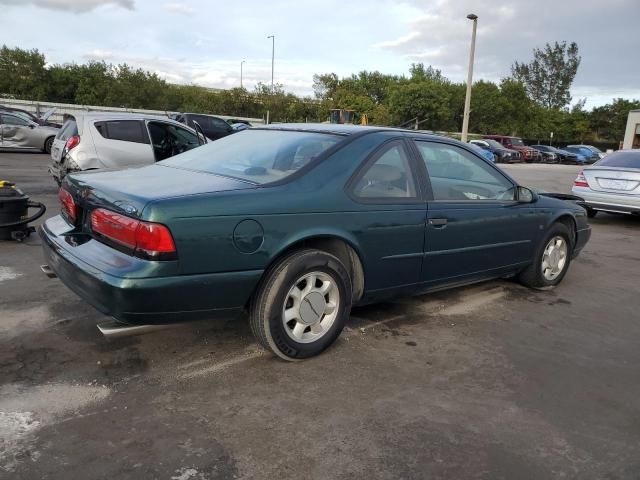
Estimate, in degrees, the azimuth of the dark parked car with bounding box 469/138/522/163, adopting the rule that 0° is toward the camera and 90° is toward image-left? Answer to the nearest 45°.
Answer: approximately 315°

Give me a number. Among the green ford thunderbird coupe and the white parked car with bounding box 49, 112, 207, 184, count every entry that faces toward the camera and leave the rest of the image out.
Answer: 0

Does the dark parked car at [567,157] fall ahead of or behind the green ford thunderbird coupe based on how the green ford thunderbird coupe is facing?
ahead

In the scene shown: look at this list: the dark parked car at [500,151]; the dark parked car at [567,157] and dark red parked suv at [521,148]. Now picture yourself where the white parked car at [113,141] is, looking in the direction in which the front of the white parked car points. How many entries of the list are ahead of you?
3

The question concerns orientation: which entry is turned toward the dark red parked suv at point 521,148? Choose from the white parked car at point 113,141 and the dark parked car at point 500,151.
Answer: the white parked car

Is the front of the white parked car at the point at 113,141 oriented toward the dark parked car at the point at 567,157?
yes

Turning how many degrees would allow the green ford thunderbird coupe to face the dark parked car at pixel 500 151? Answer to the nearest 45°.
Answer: approximately 45° to its left

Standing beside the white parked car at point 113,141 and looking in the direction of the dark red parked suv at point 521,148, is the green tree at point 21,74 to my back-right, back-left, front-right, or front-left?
front-left

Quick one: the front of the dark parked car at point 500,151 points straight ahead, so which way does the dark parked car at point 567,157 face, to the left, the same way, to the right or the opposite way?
the same way

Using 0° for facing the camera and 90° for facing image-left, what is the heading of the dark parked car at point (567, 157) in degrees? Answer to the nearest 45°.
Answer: approximately 315°

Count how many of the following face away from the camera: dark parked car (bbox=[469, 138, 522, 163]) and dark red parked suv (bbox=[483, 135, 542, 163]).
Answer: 0

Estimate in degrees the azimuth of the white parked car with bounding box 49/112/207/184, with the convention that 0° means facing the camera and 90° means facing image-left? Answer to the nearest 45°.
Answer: approximately 225°

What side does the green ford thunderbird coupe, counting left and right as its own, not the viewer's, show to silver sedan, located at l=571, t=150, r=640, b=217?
front

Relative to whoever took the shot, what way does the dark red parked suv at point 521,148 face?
facing the viewer and to the right of the viewer

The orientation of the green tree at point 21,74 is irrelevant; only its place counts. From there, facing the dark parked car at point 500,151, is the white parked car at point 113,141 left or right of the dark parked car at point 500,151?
right

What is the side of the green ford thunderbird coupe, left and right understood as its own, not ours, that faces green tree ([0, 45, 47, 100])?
left

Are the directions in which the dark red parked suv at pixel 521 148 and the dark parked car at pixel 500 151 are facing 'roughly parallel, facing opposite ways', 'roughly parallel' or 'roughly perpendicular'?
roughly parallel
